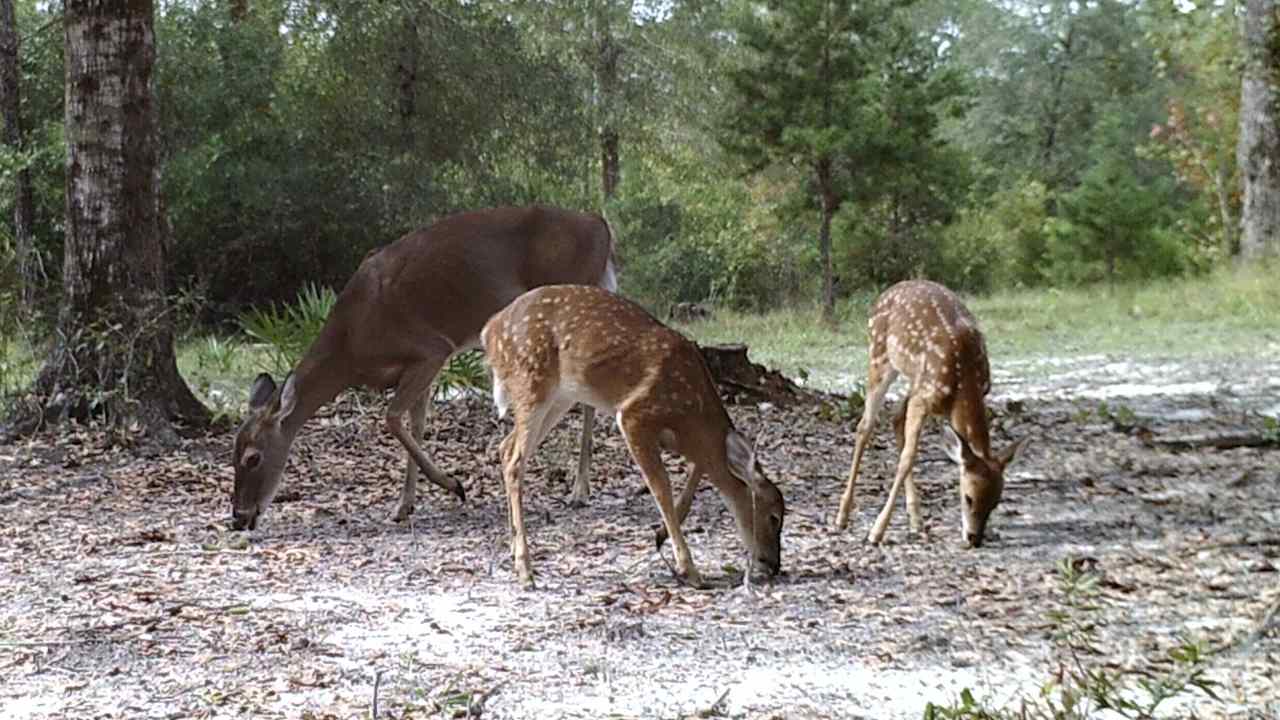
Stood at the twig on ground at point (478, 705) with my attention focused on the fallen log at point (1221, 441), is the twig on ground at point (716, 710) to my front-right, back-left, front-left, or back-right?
front-right

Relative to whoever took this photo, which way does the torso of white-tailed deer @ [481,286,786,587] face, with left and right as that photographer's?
facing to the right of the viewer

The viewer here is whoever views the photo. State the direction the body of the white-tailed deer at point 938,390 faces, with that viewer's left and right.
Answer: facing the viewer and to the right of the viewer

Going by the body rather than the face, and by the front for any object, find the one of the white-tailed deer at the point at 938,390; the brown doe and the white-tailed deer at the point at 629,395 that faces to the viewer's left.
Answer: the brown doe

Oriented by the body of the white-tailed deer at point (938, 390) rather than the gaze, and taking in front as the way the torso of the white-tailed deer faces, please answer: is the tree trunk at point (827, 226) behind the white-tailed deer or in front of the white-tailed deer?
behind

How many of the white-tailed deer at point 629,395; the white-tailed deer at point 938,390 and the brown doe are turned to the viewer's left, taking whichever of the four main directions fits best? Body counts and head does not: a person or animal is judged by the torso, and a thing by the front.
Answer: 1

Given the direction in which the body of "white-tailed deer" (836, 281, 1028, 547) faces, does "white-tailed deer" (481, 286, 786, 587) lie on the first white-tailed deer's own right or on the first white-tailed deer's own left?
on the first white-tailed deer's own right

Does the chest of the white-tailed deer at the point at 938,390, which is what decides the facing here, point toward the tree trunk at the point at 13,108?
no

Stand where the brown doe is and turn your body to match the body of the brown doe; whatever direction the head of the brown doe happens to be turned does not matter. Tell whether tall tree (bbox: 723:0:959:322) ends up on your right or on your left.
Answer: on your right

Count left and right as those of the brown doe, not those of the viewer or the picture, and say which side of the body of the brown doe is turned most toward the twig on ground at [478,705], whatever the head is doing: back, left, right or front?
left

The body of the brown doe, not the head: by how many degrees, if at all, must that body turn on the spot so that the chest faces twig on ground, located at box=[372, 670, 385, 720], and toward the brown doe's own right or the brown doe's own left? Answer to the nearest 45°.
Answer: approximately 90° to the brown doe's own left

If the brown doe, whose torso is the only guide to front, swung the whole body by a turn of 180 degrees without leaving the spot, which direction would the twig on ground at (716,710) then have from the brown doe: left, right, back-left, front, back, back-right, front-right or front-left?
right

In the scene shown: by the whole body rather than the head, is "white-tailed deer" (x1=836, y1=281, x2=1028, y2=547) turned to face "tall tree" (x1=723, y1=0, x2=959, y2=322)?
no

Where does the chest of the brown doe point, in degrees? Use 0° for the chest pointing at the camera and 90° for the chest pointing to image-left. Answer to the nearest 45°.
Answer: approximately 90°

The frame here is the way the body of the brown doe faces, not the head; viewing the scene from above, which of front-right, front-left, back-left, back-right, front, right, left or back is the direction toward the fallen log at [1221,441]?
back

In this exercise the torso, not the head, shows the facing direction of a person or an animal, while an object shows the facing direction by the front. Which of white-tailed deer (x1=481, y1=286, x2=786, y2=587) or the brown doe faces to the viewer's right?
the white-tailed deer

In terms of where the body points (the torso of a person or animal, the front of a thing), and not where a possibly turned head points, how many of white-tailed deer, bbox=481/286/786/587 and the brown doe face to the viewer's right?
1
